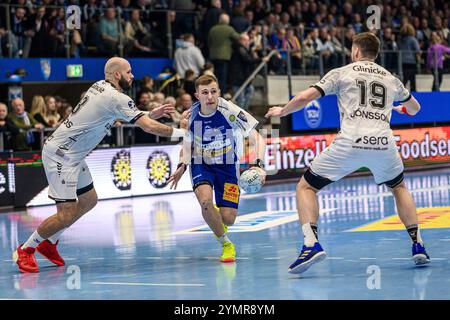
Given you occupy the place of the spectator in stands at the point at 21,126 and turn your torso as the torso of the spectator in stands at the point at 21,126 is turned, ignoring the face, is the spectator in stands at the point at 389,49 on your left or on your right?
on your left

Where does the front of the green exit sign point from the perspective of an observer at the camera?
facing the viewer

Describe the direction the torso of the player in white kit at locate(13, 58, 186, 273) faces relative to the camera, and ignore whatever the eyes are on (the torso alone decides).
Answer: to the viewer's right

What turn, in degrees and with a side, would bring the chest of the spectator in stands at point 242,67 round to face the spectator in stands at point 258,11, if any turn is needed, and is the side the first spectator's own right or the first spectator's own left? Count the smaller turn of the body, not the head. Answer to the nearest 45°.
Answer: approximately 135° to the first spectator's own left

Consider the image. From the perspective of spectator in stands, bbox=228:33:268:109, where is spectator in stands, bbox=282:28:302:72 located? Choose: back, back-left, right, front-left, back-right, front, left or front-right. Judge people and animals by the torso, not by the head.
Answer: left

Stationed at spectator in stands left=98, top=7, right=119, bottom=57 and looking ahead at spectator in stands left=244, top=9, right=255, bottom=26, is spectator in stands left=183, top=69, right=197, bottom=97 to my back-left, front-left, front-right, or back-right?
front-right

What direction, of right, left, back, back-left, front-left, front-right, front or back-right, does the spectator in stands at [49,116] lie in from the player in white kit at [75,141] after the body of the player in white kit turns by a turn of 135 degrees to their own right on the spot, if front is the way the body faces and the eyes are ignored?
back-right

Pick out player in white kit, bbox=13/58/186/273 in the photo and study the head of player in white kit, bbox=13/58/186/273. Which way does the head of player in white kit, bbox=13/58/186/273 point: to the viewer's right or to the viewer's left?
to the viewer's right

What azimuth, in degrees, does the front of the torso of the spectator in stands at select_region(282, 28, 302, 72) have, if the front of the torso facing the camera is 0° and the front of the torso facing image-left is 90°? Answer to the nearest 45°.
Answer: approximately 45°

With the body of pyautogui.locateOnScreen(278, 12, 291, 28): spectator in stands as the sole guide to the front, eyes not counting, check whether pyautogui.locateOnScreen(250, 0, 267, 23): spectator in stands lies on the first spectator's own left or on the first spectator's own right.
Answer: on the first spectator's own right

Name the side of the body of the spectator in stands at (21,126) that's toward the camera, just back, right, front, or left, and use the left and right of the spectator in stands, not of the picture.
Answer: front

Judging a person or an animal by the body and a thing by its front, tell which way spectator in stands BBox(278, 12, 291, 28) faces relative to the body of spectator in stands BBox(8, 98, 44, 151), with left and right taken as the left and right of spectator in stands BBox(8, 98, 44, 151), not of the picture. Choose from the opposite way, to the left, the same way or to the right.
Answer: the same way

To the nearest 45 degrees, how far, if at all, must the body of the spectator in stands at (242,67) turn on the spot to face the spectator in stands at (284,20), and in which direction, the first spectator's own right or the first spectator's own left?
approximately 90° to the first spectator's own left

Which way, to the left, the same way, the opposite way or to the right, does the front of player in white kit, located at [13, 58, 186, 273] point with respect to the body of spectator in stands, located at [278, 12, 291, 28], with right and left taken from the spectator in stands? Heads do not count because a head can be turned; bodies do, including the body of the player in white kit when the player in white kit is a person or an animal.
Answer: to the left

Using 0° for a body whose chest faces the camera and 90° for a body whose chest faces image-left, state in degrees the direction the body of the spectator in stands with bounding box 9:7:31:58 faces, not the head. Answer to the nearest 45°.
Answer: approximately 0°

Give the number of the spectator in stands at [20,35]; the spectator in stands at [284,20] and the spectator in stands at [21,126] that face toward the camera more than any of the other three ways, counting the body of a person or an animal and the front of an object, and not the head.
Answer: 3
